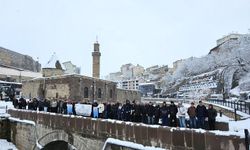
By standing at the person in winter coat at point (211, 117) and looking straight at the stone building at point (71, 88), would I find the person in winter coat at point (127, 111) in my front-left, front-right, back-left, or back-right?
front-left

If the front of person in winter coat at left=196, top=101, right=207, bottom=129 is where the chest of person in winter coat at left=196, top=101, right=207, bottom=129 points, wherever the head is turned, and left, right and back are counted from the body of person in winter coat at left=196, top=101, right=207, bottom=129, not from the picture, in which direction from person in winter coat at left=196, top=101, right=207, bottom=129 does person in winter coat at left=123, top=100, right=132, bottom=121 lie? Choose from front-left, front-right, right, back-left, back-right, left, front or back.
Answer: back-right

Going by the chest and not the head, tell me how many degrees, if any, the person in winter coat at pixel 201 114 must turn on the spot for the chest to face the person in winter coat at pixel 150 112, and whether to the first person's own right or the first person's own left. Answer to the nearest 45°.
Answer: approximately 135° to the first person's own right

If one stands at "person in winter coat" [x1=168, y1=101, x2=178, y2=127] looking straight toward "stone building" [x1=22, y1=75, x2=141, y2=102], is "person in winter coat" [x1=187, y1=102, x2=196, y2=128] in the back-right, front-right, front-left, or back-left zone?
back-right

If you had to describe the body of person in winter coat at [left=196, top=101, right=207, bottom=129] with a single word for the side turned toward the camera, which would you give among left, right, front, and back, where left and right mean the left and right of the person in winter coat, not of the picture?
front

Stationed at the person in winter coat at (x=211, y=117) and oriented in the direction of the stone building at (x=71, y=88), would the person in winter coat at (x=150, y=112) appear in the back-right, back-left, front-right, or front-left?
front-left

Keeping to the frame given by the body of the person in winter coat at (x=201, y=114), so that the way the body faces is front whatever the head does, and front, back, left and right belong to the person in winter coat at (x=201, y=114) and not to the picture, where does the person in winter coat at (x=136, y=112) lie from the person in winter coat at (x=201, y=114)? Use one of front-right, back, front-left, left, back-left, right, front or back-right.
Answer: back-right

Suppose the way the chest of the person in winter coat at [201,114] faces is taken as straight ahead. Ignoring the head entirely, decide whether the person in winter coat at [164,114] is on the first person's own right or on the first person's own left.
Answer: on the first person's own right

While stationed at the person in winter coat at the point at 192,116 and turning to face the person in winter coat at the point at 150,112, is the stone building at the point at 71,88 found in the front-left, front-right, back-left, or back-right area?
front-right
